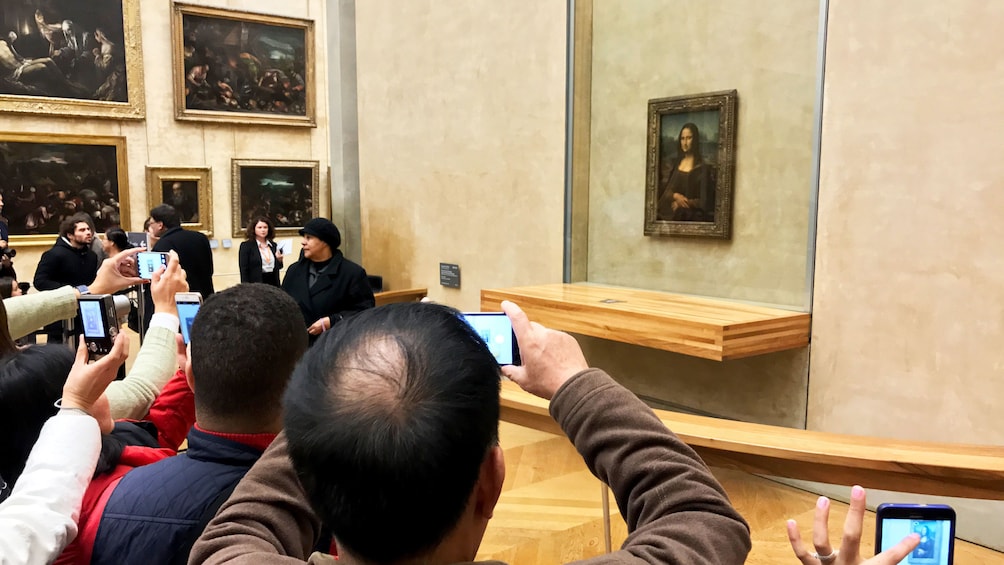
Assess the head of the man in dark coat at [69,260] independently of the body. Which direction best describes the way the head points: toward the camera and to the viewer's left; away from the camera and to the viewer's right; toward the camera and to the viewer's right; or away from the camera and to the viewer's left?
toward the camera and to the viewer's right

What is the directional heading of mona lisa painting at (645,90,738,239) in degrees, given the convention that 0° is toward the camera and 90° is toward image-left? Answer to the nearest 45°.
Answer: approximately 45°

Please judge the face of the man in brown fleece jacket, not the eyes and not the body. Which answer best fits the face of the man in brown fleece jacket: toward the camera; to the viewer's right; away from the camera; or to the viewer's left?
away from the camera

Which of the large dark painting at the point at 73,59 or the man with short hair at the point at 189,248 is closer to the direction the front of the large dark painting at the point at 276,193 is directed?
the man with short hair

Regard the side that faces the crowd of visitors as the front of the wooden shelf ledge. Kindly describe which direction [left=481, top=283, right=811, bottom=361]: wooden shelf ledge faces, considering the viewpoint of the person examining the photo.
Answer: facing the viewer and to the left of the viewer

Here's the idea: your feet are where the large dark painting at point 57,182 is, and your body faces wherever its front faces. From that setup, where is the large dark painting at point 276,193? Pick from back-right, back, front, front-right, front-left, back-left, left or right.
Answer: front-left

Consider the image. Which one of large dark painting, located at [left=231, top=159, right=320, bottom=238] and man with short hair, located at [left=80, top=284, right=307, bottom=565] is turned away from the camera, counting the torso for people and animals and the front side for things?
the man with short hair

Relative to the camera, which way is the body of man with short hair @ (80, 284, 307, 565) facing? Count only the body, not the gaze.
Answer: away from the camera

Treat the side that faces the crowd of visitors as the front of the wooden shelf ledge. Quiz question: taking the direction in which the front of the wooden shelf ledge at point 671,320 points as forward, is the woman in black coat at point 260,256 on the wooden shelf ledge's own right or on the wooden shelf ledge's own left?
on the wooden shelf ledge's own right

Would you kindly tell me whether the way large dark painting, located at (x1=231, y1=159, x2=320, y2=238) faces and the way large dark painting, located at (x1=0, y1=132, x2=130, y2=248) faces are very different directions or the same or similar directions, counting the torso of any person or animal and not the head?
same or similar directions

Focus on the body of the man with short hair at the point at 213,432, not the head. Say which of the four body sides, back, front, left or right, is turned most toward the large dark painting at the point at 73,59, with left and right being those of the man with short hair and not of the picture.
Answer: front

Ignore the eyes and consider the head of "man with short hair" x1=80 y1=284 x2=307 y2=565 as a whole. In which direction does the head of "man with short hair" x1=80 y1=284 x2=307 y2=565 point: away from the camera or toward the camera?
away from the camera

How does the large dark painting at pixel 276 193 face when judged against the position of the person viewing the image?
facing the viewer and to the right of the viewer

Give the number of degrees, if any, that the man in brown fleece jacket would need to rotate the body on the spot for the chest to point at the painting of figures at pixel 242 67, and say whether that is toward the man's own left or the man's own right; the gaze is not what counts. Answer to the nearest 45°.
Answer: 0° — they already face it

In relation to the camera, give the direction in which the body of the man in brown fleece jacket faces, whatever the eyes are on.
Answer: away from the camera
